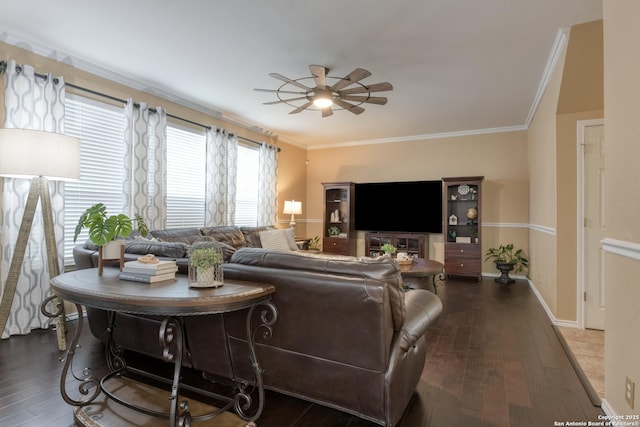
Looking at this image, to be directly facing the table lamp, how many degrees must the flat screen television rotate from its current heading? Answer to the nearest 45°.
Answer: approximately 90° to its right

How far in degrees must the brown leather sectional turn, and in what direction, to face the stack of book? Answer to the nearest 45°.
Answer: approximately 135° to its left

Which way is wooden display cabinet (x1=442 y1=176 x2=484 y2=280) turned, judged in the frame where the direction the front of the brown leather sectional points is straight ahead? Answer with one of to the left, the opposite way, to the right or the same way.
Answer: the opposite way

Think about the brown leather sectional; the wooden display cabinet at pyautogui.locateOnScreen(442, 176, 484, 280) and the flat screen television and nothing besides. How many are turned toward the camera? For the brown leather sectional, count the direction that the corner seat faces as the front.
2

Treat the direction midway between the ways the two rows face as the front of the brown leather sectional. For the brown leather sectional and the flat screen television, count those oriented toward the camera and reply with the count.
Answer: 1

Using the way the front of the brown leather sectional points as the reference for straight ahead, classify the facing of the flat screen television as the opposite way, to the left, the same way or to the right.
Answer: the opposite way

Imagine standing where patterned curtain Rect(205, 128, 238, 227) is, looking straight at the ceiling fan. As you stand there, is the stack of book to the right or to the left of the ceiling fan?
right

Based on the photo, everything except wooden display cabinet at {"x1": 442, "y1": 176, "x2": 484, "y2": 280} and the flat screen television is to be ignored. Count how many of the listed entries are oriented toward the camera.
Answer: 2

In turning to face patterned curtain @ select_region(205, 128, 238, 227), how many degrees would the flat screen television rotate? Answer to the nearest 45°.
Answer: approximately 45° to its right
